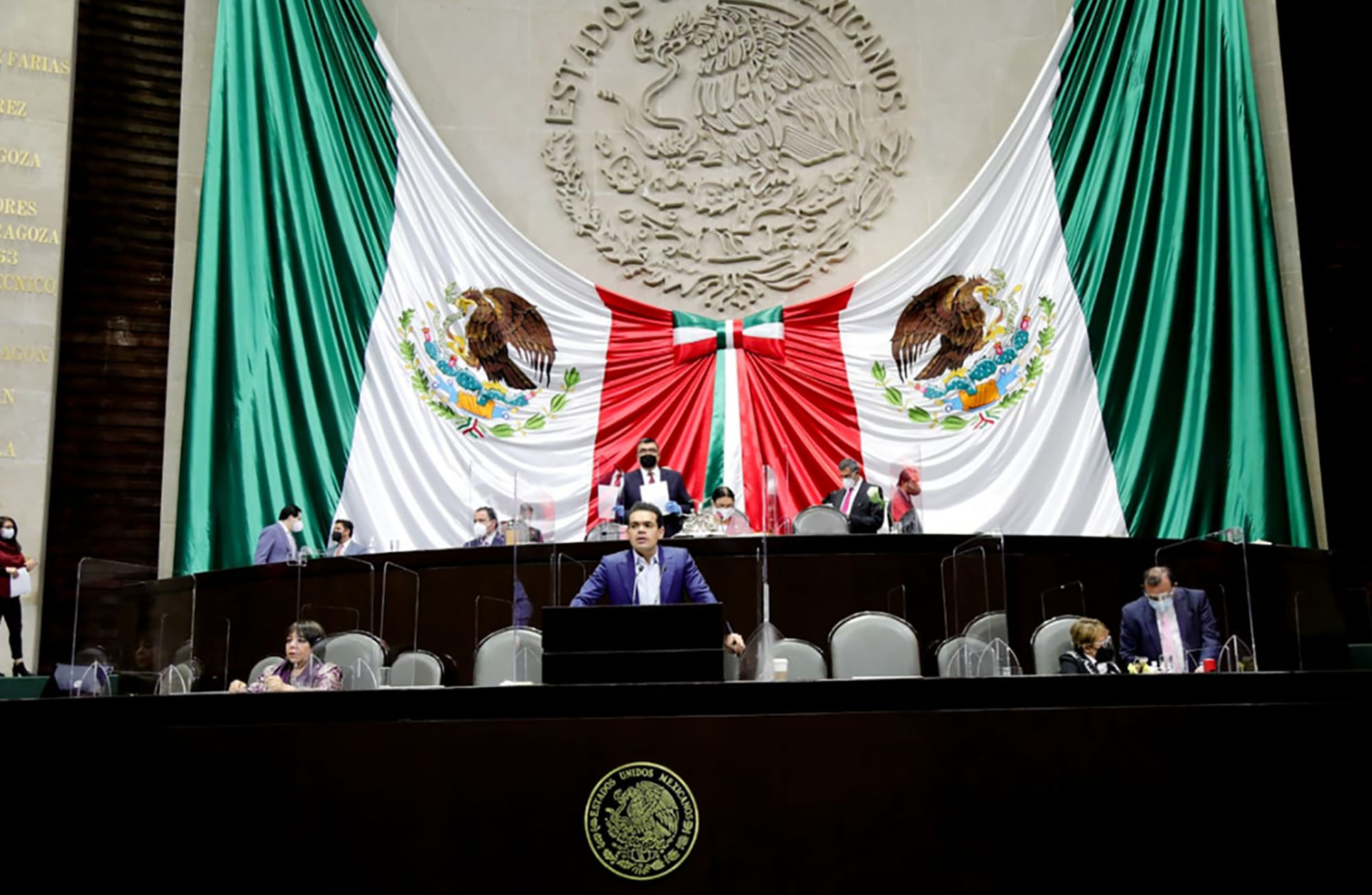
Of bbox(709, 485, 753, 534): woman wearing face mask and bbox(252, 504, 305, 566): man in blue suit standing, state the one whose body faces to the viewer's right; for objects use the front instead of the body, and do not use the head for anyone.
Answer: the man in blue suit standing

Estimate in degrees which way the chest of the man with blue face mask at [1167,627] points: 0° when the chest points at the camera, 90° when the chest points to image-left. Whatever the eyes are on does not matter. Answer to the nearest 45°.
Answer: approximately 0°

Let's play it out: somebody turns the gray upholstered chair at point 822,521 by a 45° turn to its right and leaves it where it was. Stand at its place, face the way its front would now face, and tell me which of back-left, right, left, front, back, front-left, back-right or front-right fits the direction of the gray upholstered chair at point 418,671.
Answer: front

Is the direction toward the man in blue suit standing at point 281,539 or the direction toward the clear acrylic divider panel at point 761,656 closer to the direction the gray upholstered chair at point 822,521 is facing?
the clear acrylic divider panel

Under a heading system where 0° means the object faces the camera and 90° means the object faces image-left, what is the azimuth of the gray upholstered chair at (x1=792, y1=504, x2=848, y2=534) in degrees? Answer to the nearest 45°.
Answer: approximately 0°

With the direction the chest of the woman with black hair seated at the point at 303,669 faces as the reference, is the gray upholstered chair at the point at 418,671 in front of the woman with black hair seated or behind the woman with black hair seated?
behind

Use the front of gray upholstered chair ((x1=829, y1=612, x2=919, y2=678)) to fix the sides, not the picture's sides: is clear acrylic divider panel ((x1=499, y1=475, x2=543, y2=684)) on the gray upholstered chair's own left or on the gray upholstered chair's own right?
on the gray upholstered chair's own right

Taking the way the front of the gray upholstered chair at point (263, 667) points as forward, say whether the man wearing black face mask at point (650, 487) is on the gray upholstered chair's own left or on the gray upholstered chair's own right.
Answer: on the gray upholstered chair's own left

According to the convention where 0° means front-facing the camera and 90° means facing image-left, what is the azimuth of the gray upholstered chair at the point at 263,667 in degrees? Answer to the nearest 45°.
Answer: approximately 315°
